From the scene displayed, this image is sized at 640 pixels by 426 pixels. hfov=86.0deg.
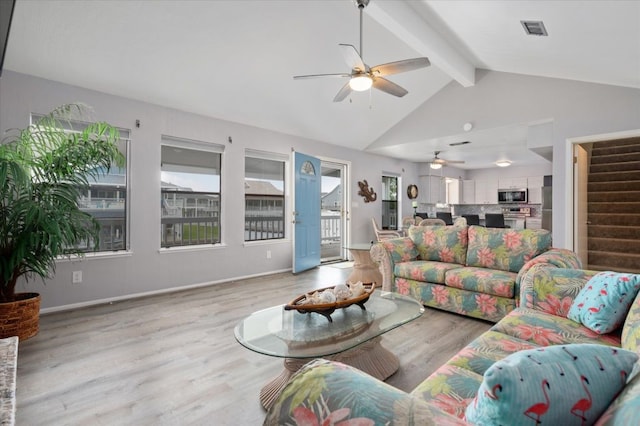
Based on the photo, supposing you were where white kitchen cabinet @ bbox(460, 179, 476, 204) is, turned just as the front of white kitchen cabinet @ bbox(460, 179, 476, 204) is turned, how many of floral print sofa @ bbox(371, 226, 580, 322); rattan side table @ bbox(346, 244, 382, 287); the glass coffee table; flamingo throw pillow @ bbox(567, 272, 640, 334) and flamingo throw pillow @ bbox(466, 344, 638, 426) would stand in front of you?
5

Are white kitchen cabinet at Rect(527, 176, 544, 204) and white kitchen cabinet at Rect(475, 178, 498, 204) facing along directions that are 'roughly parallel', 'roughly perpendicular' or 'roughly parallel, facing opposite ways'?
roughly parallel

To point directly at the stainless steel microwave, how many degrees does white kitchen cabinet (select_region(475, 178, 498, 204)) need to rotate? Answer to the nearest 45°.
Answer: approximately 45° to its left

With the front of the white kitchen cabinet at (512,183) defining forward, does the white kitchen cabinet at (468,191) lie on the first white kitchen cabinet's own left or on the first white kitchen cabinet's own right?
on the first white kitchen cabinet's own right

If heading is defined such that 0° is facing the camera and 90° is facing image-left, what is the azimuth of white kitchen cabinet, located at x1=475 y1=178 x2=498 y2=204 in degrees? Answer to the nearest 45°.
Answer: approximately 0°

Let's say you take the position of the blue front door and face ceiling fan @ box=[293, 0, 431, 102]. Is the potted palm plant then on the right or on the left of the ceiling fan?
right

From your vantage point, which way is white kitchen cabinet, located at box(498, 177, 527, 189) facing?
toward the camera

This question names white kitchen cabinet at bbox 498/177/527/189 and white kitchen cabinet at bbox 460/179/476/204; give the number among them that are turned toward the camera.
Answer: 2

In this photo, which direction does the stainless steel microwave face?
toward the camera

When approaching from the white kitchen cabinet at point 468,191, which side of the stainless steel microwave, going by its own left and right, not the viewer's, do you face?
right

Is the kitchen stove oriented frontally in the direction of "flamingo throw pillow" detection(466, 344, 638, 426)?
yes

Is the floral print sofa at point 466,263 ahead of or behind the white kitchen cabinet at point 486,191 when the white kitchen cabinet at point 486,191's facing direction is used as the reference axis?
ahead

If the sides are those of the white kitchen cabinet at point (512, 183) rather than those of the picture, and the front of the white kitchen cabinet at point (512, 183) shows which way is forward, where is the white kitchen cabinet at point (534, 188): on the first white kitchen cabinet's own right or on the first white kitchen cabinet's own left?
on the first white kitchen cabinet's own left
